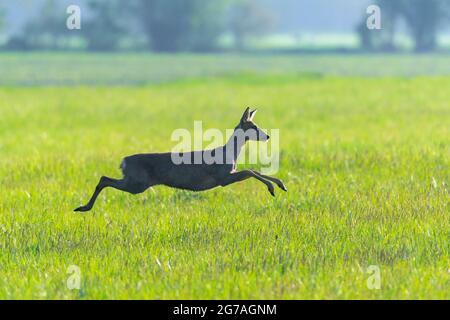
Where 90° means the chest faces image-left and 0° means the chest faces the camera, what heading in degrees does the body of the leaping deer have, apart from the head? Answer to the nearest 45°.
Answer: approximately 270°
